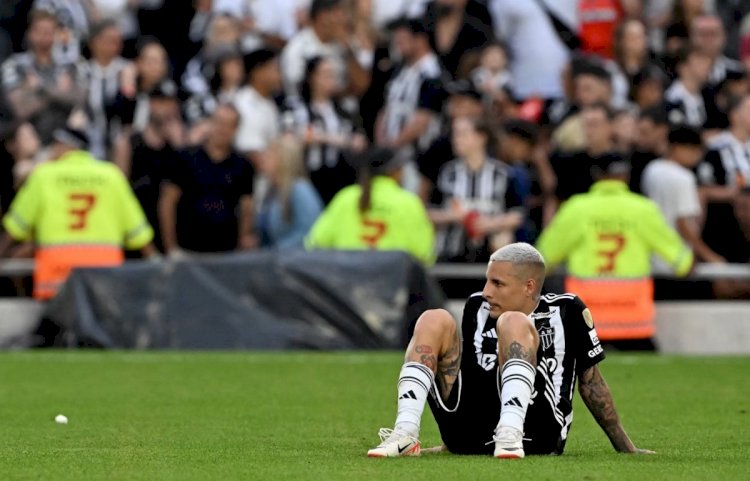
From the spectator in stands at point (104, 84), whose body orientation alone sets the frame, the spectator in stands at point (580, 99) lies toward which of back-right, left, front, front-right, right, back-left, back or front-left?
left

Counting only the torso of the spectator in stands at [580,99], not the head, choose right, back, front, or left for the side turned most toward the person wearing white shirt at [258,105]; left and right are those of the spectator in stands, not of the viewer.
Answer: right

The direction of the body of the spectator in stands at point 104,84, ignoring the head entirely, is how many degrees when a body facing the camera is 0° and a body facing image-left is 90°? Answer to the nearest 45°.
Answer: approximately 0°

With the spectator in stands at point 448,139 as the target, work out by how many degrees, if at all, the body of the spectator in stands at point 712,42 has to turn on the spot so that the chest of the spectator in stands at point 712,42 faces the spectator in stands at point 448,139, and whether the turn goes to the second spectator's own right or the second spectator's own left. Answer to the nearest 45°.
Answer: approximately 45° to the second spectator's own right

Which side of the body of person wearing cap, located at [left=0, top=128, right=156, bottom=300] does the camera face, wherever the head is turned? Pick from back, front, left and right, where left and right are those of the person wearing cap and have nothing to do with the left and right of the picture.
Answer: back

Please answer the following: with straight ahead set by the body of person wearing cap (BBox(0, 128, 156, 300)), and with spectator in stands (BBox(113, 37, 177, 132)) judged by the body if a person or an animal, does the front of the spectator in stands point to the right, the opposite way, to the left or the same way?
the opposite way

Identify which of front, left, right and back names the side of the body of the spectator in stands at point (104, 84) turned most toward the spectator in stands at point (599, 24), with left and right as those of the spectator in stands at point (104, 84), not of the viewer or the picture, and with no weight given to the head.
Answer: left

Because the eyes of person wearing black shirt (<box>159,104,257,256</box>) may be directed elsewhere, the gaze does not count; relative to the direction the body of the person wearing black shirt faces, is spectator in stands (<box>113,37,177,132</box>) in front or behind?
behind

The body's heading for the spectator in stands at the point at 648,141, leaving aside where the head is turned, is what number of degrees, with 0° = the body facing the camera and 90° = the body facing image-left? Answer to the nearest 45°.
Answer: approximately 45°

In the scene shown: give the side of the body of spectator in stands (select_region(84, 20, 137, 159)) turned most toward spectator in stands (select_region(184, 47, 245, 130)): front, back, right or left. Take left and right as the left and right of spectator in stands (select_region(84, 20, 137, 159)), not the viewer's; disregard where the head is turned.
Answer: left

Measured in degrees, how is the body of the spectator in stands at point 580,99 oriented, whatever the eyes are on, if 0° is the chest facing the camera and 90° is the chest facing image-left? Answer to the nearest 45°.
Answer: approximately 0°
